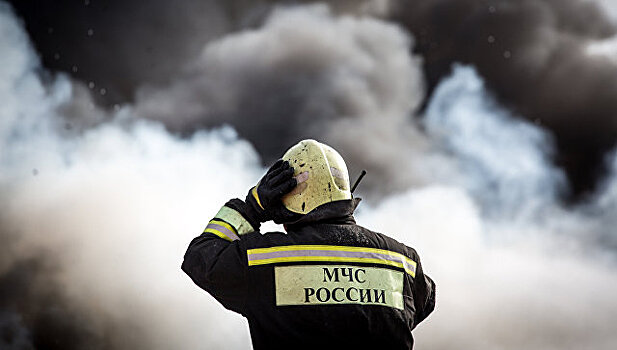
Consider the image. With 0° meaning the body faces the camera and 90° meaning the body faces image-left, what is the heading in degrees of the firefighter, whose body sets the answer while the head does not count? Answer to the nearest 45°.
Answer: approximately 180°

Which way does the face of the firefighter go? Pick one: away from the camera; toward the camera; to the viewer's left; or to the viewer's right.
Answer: away from the camera
